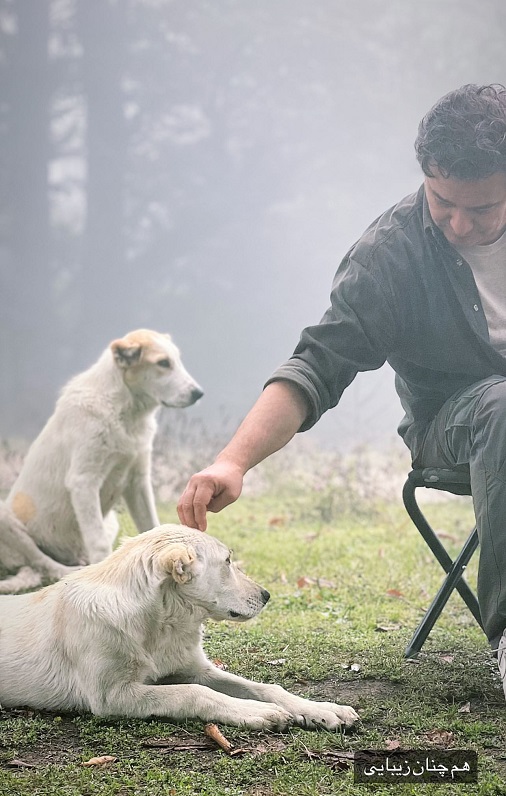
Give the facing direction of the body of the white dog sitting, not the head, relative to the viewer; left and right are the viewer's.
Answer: facing the viewer and to the right of the viewer

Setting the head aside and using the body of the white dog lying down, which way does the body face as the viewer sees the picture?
to the viewer's right

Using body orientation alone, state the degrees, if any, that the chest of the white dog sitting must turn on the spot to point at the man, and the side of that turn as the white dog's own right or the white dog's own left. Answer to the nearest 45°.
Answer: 0° — it already faces them

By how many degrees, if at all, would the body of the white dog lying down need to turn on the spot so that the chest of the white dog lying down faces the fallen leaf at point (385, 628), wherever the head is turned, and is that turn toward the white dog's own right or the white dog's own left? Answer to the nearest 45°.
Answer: approximately 45° to the white dog's own left

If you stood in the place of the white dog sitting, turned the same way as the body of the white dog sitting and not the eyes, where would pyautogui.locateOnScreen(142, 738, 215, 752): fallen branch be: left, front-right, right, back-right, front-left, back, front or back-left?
front-right

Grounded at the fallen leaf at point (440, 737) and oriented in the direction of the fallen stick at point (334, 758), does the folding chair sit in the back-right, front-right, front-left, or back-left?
back-right
